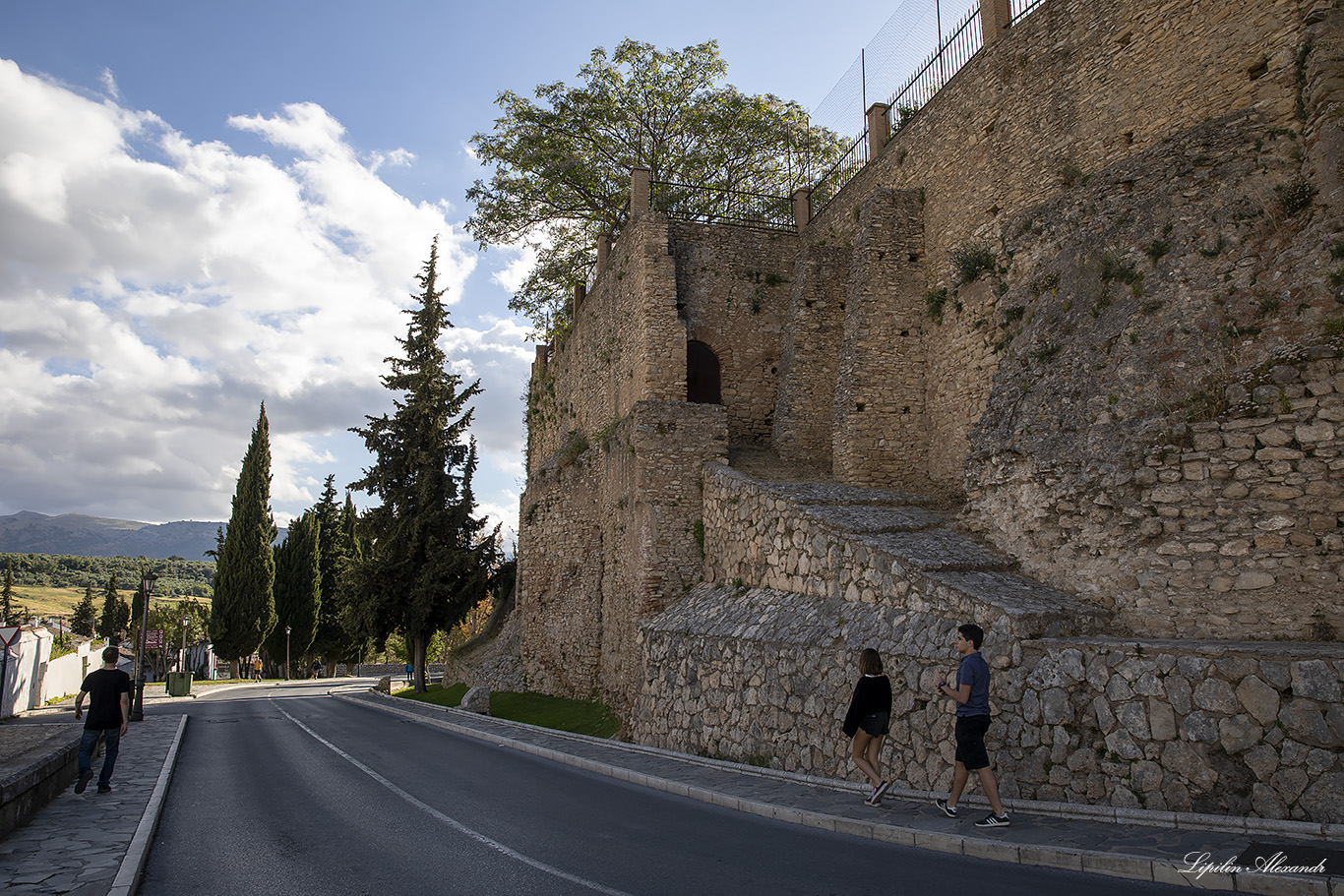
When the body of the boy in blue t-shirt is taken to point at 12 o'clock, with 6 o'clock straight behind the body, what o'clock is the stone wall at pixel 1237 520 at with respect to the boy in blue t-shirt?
The stone wall is roughly at 5 o'clock from the boy in blue t-shirt.

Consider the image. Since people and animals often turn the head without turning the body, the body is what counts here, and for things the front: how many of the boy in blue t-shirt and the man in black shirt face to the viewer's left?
1

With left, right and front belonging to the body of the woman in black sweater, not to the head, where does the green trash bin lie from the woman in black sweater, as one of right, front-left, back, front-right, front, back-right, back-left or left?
front

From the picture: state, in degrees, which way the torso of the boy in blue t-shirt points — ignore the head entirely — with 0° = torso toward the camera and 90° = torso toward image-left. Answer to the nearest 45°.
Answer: approximately 90°

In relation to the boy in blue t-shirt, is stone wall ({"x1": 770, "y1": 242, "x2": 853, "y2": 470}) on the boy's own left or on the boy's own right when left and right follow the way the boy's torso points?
on the boy's own right

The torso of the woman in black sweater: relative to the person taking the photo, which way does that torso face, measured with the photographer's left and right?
facing away from the viewer and to the left of the viewer

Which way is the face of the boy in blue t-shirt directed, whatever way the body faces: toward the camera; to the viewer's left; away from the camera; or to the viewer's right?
to the viewer's left
